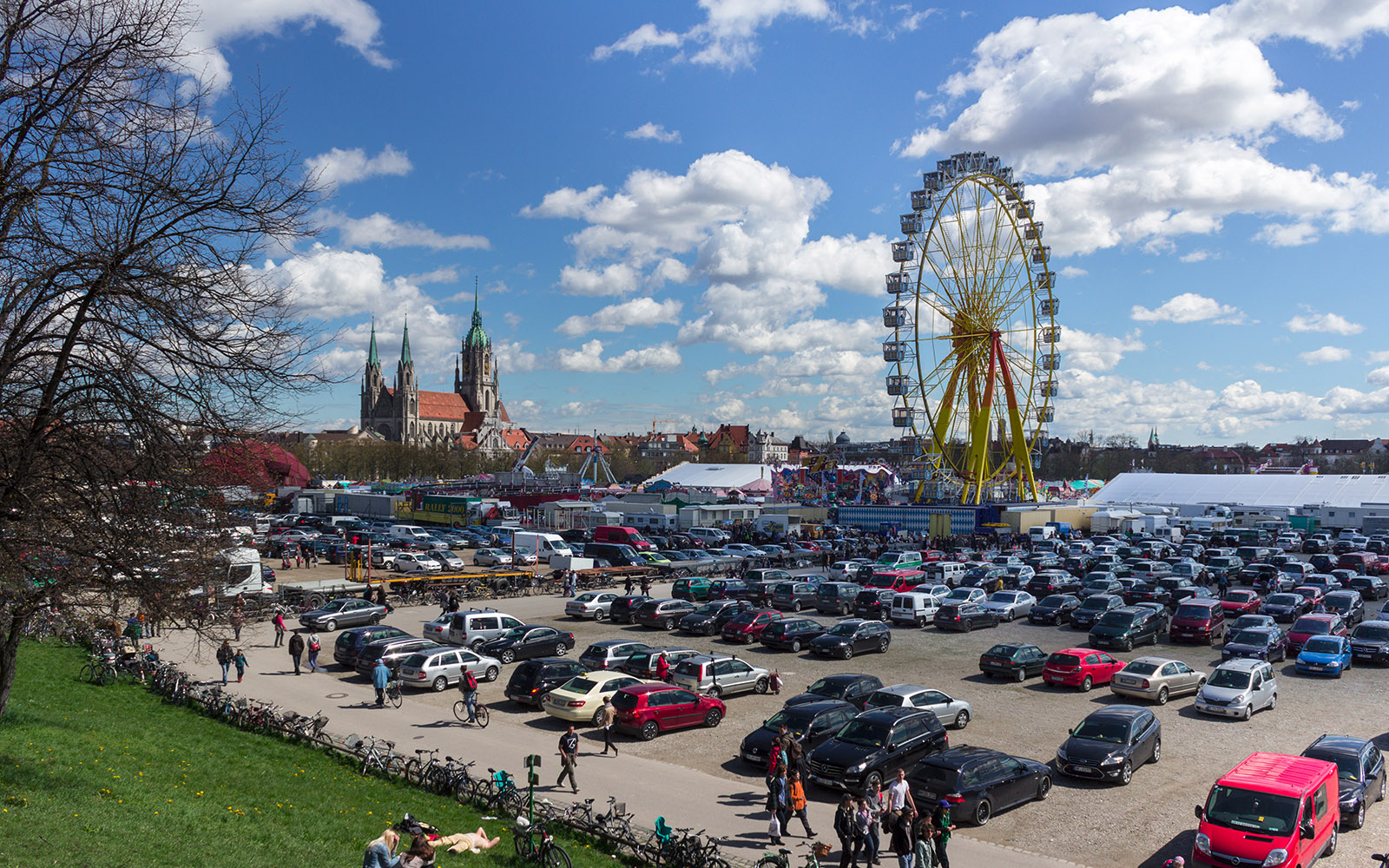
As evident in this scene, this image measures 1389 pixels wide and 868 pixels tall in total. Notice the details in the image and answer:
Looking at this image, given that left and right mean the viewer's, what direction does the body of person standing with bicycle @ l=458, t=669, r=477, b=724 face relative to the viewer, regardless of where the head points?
facing away from the viewer and to the left of the viewer

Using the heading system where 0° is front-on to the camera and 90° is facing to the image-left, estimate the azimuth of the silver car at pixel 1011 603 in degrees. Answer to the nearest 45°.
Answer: approximately 45°

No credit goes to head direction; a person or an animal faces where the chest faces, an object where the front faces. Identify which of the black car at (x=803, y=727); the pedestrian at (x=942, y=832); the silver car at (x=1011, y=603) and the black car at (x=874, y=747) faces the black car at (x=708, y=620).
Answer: the silver car

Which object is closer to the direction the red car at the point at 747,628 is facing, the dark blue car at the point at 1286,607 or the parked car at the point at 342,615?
the parked car

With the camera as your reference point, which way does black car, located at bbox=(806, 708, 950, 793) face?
facing the viewer and to the left of the viewer

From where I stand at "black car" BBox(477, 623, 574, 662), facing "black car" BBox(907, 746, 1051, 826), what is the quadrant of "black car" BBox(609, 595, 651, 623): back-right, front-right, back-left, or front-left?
back-left

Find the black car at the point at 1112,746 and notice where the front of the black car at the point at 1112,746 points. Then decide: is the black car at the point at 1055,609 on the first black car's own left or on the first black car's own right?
on the first black car's own right

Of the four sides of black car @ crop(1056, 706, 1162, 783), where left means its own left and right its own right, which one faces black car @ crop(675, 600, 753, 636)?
right

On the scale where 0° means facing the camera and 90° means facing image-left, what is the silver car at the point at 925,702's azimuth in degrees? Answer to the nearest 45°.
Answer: approximately 225°

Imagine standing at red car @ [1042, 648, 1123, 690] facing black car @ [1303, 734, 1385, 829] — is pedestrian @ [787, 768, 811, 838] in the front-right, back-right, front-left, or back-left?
front-right

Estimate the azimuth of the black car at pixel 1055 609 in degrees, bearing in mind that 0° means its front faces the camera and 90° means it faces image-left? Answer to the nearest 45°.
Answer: approximately 45°
